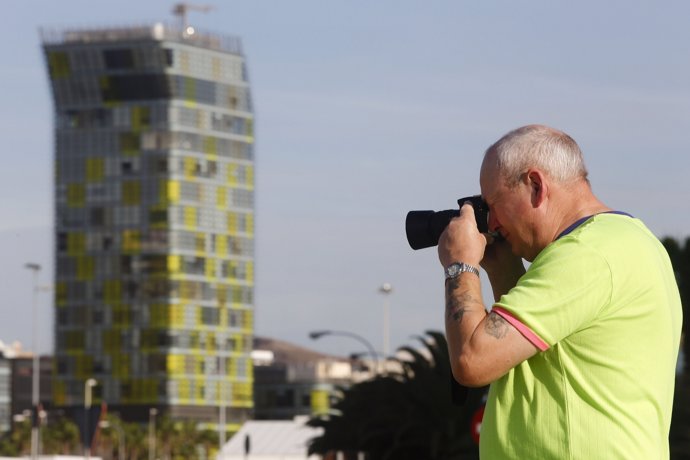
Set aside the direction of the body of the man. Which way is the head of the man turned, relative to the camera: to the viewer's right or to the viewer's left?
to the viewer's left

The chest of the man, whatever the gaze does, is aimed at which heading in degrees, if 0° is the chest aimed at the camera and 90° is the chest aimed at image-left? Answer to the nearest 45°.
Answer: approximately 90°
